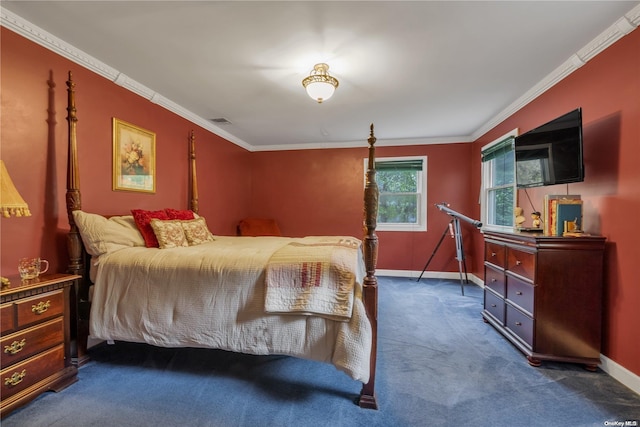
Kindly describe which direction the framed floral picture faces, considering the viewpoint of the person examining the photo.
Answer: facing the viewer and to the right of the viewer

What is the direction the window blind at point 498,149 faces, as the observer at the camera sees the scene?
facing the viewer and to the left of the viewer

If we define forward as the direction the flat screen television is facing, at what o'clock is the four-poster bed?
The four-poster bed is roughly at 12 o'clock from the flat screen television.

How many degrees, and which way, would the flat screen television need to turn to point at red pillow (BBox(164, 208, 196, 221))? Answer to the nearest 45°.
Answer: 0° — it already faces it

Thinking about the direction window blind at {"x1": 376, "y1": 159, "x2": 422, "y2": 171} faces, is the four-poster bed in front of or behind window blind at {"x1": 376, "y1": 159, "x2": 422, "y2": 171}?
in front

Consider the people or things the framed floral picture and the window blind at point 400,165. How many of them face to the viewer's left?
0

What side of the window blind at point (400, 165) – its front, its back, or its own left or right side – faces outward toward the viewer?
front

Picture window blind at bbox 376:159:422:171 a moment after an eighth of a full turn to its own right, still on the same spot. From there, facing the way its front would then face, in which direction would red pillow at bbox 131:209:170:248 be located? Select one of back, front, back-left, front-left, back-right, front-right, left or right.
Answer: front

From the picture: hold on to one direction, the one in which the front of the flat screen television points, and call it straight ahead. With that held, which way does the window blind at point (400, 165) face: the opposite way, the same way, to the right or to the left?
to the left

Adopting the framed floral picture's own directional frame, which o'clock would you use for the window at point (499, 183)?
The window is roughly at 11 o'clock from the framed floral picture.

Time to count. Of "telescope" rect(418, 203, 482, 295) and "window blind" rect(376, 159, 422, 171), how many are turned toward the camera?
1

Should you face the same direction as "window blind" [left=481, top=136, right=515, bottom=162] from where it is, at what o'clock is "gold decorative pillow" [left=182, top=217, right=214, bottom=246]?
The gold decorative pillow is roughly at 12 o'clock from the window blind.

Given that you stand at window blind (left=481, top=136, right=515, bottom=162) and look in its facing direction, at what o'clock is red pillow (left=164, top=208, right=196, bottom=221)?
The red pillow is roughly at 12 o'clock from the window blind.
